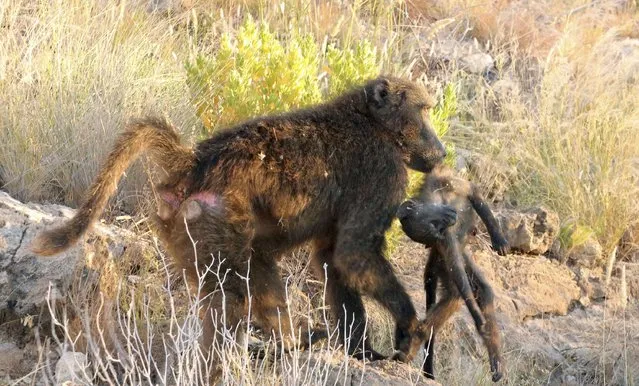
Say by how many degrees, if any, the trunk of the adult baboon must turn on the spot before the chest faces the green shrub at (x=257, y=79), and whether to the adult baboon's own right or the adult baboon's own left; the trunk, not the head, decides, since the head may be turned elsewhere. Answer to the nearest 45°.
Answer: approximately 90° to the adult baboon's own left

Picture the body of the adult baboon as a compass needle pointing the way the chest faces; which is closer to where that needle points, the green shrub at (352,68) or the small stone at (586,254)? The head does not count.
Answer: the small stone

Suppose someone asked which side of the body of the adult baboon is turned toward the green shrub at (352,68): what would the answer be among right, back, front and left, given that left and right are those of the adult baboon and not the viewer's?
left

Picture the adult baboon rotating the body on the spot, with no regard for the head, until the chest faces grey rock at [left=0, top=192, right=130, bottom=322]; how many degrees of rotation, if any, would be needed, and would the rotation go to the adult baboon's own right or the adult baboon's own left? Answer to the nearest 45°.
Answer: approximately 180°

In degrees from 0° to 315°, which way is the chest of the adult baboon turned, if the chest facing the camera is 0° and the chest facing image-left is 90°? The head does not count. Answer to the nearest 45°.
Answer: approximately 270°

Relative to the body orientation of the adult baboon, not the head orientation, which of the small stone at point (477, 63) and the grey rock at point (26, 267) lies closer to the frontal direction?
the small stone
